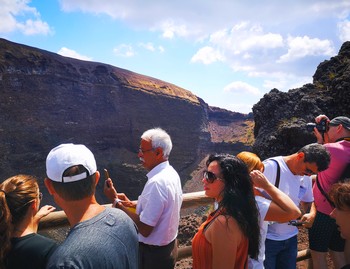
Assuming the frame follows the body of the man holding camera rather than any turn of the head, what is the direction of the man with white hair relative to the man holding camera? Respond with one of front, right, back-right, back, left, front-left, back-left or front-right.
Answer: front-left

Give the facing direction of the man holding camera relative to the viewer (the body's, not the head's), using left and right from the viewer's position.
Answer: facing to the left of the viewer

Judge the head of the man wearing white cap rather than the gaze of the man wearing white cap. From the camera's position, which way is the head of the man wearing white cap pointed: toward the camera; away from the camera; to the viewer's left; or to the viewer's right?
away from the camera

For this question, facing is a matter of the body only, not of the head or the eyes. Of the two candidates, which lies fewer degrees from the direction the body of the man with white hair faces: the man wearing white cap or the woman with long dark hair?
the man wearing white cap

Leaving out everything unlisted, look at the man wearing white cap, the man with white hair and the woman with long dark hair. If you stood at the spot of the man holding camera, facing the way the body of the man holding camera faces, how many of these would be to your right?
0

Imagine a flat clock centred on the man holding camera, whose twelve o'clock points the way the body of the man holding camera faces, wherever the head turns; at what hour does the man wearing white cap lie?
The man wearing white cap is roughly at 10 o'clock from the man holding camera.

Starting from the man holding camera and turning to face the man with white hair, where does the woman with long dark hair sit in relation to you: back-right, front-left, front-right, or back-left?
front-left

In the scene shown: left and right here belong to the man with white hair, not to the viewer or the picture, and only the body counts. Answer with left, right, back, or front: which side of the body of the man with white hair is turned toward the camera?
left

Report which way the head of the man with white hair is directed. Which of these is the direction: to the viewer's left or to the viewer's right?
to the viewer's left

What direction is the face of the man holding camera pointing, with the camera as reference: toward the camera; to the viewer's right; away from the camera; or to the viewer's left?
to the viewer's left

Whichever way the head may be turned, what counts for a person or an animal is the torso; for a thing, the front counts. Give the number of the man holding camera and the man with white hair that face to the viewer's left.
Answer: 2

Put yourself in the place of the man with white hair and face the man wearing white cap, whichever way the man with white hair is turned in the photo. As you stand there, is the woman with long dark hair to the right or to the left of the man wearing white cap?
left
